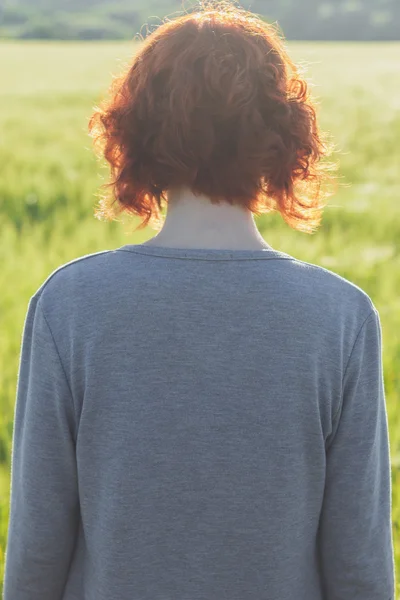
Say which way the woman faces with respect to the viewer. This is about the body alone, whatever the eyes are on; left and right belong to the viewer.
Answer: facing away from the viewer

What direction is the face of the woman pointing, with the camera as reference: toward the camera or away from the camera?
away from the camera
